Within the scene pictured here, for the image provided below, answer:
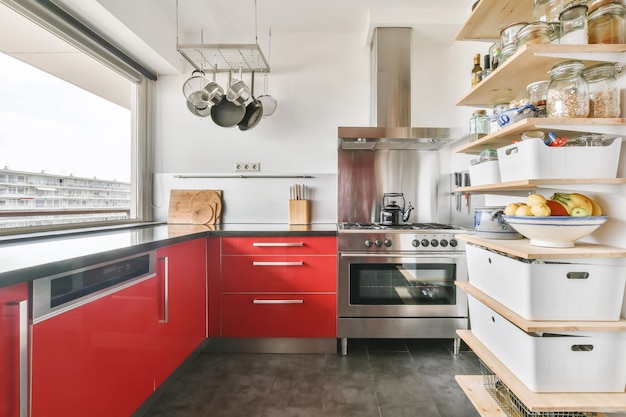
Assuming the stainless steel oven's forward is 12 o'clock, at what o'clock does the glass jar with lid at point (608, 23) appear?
The glass jar with lid is roughly at 11 o'clock from the stainless steel oven.

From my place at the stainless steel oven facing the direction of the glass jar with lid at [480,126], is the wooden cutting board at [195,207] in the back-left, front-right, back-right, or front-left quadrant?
back-right

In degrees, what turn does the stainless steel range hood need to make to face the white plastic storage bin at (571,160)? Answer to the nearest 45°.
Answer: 0° — it already faces it

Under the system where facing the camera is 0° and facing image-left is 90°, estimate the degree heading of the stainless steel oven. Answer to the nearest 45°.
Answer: approximately 0°

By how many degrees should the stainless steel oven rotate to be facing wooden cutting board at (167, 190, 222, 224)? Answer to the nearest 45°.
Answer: approximately 90° to its right

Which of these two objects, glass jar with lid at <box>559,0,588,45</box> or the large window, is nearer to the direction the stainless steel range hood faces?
the glass jar with lid
